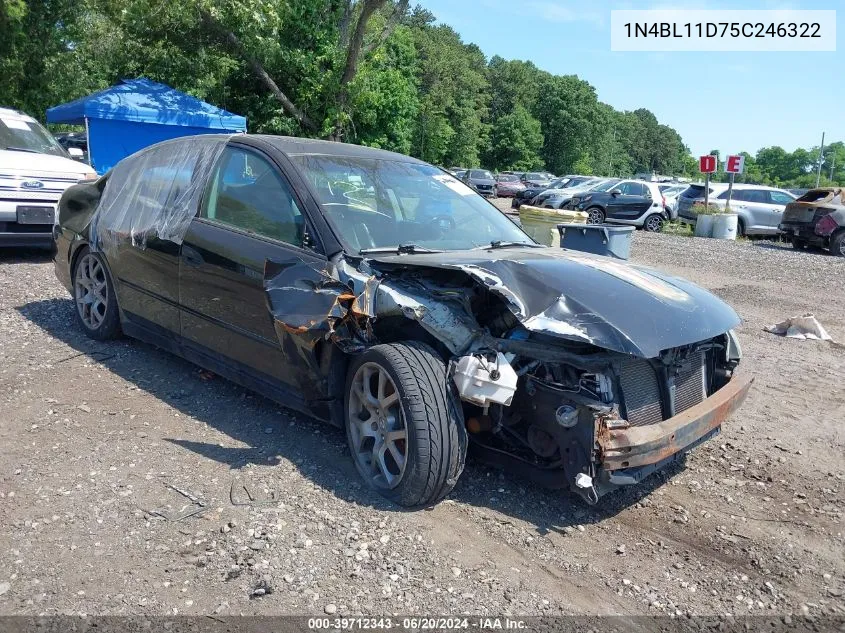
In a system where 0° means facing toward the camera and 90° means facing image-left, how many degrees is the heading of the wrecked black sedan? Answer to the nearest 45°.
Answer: approximately 315°

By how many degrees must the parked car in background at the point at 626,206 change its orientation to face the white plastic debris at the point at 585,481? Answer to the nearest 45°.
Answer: approximately 90° to its left

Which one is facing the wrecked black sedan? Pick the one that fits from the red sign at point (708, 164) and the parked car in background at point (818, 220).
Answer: the red sign

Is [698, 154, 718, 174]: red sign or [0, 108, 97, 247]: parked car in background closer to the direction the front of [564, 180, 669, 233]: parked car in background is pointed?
the parked car in background

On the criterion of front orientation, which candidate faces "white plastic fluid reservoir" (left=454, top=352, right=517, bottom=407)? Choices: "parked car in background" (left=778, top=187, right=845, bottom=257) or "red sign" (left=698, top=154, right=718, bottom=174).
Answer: the red sign

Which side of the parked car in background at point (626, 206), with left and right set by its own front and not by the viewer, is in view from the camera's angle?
left

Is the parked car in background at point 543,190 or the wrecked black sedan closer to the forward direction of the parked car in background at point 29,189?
the wrecked black sedan

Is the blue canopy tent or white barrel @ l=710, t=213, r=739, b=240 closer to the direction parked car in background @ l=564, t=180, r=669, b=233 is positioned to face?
the blue canopy tent

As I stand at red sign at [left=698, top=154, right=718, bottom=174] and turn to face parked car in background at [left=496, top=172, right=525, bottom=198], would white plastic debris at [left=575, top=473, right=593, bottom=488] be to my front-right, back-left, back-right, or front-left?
back-left

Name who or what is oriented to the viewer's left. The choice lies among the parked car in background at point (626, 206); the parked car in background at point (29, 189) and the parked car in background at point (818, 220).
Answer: the parked car in background at point (626, 206)

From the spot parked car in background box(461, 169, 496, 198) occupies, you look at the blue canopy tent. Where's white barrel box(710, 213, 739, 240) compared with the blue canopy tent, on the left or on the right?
left
